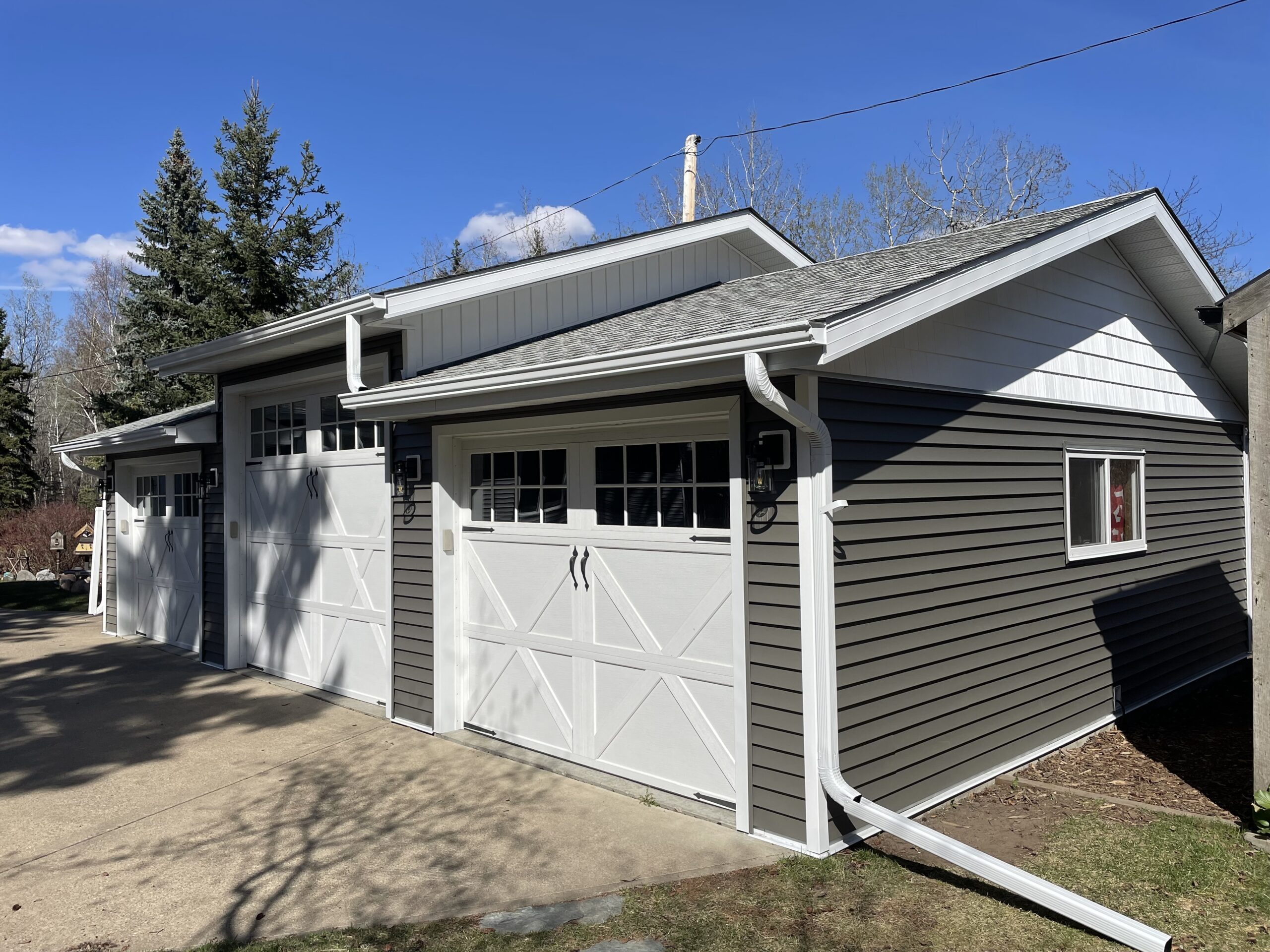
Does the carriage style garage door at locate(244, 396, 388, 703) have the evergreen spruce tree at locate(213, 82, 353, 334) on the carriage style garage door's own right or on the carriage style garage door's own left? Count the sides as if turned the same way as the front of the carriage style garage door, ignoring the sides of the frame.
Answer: on the carriage style garage door's own right

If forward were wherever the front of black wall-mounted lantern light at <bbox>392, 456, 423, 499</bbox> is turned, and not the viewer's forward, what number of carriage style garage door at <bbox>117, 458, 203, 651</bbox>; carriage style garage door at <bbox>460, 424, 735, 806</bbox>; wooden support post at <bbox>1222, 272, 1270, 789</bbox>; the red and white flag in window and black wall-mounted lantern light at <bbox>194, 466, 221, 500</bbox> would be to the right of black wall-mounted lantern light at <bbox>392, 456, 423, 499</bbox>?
2

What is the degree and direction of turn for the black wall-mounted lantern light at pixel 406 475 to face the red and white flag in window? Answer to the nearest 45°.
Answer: approximately 135° to its left

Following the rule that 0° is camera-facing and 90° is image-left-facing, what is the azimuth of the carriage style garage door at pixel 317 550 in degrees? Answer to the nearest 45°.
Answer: approximately 45°

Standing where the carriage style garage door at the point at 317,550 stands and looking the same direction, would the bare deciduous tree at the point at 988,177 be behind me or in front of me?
behind

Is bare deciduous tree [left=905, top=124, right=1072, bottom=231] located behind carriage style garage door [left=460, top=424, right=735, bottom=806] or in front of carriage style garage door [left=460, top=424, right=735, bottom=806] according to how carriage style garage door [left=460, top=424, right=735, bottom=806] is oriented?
behind

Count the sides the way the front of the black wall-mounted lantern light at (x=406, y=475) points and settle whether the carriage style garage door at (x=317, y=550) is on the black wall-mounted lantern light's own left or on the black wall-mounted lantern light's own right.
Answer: on the black wall-mounted lantern light's own right

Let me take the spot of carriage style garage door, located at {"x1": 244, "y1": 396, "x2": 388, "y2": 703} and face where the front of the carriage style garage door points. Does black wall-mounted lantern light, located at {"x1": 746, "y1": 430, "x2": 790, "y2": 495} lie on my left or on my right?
on my left

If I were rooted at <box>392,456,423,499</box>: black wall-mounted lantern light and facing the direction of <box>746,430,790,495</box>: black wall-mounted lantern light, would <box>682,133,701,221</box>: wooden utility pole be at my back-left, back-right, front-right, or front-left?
back-left

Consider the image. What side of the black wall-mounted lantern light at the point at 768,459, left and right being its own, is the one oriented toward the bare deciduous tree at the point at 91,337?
right

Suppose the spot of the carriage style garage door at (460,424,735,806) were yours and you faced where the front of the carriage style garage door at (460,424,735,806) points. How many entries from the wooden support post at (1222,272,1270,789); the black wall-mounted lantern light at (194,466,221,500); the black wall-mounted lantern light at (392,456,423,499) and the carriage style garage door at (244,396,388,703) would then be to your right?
3

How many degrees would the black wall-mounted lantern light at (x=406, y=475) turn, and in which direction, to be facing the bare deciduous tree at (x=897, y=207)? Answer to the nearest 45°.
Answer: approximately 180°

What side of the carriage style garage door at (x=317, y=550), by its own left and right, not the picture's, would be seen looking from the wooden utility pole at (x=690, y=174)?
back
